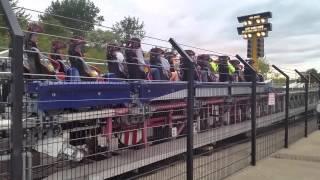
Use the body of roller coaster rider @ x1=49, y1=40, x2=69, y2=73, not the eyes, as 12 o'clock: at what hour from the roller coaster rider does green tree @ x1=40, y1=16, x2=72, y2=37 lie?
The green tree is roughly at 3 o'clock from the roller coaster rider.

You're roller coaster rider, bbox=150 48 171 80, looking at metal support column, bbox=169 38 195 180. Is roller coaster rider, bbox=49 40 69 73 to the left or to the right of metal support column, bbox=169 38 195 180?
right

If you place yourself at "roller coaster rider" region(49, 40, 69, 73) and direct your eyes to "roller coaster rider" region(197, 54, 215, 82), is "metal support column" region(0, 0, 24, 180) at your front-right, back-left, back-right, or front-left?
back-right
